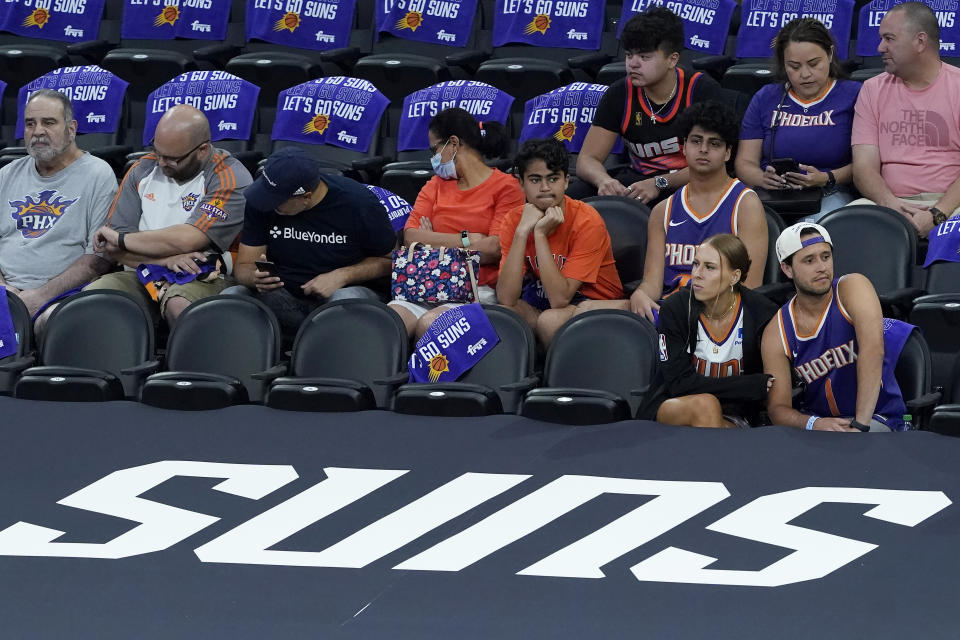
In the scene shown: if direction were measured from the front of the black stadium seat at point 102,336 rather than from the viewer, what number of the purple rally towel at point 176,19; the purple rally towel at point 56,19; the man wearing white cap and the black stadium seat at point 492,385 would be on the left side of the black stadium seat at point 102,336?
2

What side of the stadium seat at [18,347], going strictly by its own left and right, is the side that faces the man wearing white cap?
left

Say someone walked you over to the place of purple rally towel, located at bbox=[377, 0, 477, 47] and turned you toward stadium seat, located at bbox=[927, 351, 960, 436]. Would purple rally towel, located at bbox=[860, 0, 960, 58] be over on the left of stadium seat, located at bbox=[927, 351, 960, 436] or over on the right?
left

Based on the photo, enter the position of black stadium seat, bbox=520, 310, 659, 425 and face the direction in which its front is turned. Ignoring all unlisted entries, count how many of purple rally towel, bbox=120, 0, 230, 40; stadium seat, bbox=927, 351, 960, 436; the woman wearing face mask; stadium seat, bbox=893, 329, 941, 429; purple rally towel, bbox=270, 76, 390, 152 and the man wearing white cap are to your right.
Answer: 3

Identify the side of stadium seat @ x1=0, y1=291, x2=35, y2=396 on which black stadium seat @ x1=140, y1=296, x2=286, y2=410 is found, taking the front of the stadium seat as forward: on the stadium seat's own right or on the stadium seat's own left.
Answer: on the stadium seat's own left

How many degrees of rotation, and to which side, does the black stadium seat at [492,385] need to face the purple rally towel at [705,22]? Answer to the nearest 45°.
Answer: approximately 180°

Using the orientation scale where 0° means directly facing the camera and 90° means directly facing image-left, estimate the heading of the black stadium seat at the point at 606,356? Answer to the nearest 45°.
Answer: approximately 45°

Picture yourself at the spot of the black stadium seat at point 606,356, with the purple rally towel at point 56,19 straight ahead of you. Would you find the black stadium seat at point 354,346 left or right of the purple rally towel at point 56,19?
left

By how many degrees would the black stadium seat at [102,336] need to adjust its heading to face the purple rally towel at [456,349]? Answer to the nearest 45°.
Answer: approximately 90° to its left

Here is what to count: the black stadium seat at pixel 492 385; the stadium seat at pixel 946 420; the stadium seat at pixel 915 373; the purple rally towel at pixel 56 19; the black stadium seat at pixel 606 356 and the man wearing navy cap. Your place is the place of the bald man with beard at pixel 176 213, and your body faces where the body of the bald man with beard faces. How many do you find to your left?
5
